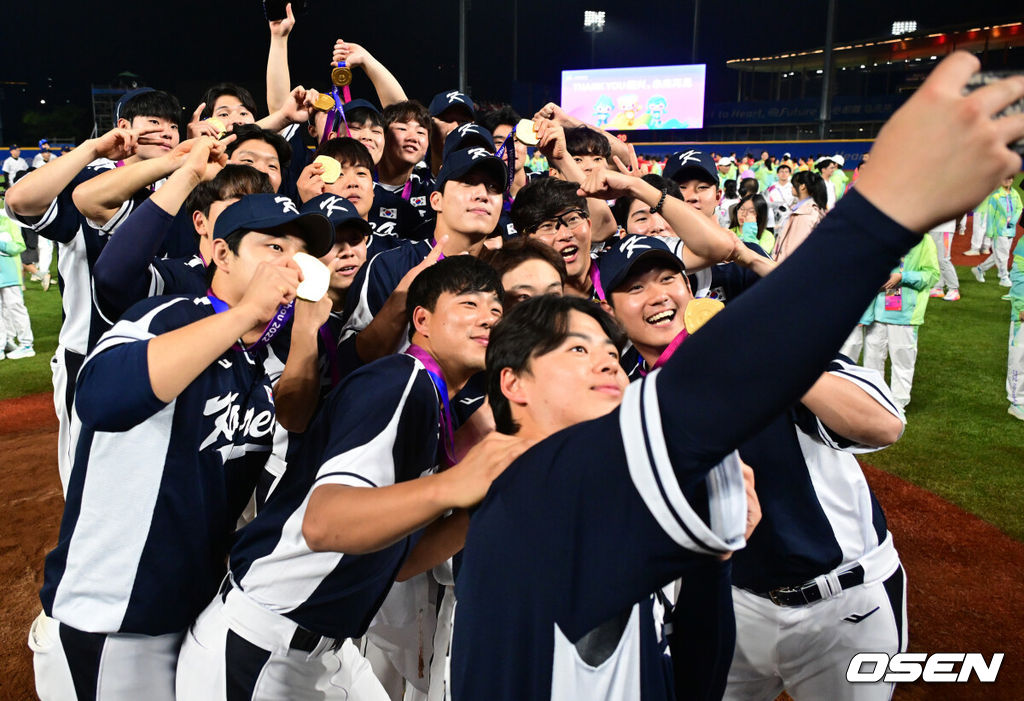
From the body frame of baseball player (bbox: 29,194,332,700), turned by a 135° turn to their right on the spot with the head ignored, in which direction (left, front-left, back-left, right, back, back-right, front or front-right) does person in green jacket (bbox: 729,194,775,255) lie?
back-right

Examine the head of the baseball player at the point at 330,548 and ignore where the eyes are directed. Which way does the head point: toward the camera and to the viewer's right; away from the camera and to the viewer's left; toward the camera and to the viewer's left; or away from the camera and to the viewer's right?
toward the camera and to the viewer's right

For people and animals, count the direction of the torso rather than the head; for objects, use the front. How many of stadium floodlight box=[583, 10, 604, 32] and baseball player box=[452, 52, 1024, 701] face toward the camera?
1

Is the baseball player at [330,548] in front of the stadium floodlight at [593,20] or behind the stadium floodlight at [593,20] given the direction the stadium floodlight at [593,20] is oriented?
in front

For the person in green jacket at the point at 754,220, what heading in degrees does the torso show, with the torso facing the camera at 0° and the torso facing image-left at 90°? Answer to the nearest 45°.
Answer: approximately 45°

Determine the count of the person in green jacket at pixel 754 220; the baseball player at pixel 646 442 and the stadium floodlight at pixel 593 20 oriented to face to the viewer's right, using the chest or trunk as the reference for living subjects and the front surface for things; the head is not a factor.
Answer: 1

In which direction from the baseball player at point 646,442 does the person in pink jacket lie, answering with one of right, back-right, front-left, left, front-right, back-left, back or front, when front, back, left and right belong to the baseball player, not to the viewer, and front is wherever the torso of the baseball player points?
left
